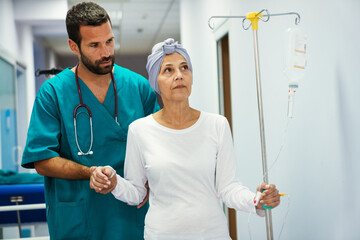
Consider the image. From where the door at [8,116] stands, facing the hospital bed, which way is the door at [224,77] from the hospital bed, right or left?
left

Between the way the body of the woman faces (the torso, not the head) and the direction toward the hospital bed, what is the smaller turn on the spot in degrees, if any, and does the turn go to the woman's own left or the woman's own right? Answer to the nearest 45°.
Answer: approximately 135° to the woman's own right

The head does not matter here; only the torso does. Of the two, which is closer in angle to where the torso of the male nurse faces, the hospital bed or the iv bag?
the iv bag

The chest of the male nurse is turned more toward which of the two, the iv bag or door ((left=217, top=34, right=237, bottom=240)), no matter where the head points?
the iv bag

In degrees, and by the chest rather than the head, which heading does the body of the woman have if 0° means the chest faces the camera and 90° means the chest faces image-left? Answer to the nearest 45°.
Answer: approximately 0°

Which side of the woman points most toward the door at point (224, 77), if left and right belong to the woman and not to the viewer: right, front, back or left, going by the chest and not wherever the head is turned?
back

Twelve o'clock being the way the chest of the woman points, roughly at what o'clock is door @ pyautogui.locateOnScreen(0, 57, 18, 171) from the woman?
The door is roughly at 5 o'clock from the woman.

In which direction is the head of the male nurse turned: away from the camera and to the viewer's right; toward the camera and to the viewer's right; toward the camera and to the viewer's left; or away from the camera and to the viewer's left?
toward the camera and to the viewer's right
